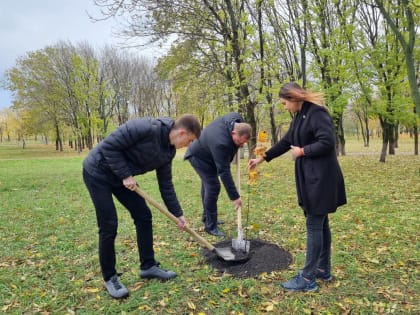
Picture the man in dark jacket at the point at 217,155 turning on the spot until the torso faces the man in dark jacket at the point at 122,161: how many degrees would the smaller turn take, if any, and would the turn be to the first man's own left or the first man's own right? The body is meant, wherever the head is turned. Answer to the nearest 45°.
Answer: approximately 135° to the first man's own right

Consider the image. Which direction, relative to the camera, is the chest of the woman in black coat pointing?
to the viewer's left

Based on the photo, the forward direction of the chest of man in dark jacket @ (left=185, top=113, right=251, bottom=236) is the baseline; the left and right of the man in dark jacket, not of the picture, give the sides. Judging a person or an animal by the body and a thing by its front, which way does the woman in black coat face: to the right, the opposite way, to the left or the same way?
the opposite way

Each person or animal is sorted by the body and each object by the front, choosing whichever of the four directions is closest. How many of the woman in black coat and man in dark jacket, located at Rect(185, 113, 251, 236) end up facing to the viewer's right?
1

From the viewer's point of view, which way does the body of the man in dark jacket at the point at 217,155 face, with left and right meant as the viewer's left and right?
facing to the right of the viewer

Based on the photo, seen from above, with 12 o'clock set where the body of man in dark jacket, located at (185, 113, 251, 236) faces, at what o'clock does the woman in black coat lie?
The woman in black coat is roughly at 2 o'clock from the man in dark jacket.

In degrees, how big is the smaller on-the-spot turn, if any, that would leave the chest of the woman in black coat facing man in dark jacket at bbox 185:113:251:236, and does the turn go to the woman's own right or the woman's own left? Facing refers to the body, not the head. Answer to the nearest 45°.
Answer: approximately 45° to the woman's own right

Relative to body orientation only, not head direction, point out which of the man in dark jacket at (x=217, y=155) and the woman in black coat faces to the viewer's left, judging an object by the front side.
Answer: the woman in black coat

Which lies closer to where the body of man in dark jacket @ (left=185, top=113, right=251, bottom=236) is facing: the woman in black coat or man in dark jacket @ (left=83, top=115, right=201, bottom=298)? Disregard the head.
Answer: the woman in black coat

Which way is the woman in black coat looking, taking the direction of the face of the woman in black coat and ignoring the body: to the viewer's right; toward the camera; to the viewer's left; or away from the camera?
to the viewer's left
